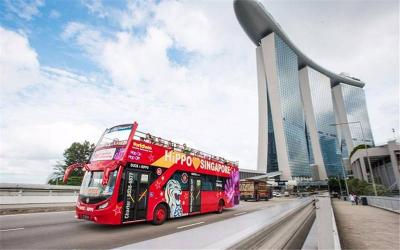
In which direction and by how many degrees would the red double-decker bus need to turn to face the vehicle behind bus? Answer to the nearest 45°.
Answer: approximately 180°

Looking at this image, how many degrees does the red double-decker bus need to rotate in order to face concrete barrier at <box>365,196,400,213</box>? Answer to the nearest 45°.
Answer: approximately 135° to its left

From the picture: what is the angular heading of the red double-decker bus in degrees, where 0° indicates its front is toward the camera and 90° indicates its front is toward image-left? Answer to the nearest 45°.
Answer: approximately 45°

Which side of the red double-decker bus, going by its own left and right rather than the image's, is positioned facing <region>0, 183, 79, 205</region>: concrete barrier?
right
